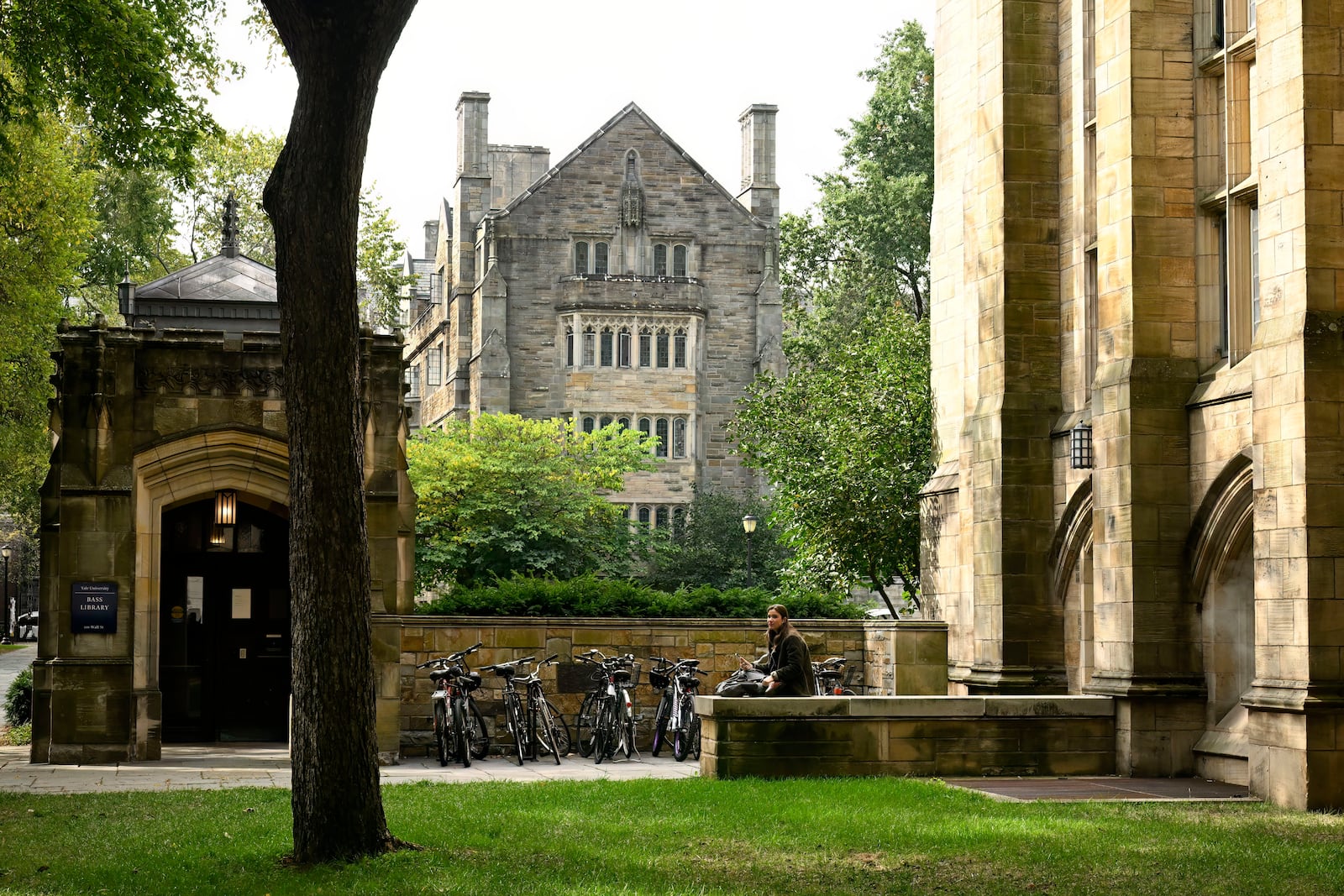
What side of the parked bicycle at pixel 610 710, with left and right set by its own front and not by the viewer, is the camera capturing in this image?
back

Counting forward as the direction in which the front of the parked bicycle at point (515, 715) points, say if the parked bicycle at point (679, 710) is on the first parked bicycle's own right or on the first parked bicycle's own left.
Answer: on the first parked bicycle's own right

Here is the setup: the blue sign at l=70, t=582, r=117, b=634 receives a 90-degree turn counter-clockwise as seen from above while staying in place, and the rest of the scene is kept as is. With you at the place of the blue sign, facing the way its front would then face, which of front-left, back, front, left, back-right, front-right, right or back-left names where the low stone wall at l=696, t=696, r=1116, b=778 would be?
front-right

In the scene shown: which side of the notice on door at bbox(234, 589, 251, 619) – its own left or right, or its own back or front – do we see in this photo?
front

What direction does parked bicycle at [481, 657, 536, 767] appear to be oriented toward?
away from the camera

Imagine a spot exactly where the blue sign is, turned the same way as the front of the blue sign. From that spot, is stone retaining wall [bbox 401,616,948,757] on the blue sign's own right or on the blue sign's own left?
on the blue sign's own left

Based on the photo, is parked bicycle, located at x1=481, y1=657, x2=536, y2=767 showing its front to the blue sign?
no

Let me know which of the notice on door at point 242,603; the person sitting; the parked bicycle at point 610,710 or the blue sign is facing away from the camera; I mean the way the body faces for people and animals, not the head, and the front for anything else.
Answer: the parked bicycle

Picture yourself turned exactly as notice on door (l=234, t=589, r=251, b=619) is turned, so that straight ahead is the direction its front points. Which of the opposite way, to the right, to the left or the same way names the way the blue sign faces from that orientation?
the same way

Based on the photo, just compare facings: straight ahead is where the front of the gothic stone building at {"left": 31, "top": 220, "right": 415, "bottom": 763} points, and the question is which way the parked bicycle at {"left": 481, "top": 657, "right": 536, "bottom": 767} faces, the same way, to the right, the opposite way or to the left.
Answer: the opposite way

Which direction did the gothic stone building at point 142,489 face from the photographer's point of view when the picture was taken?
facing the viewer

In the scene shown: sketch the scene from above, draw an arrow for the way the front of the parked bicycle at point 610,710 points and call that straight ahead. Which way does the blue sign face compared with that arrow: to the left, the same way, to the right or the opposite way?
the opposite way

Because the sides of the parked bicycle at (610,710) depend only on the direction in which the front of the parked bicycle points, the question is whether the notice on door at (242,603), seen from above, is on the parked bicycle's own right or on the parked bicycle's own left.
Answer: on the parked bicycle's own left
